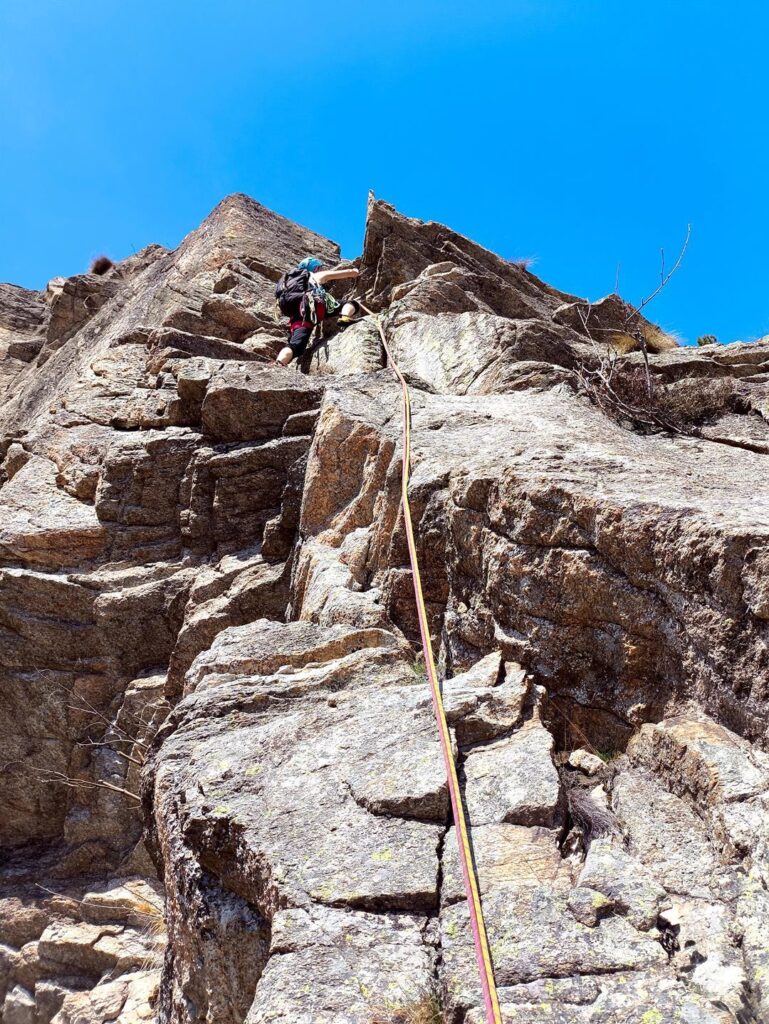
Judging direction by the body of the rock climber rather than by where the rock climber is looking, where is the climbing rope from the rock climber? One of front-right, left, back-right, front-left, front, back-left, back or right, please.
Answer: back-right

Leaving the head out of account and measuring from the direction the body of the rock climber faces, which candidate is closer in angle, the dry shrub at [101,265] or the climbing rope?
the dry shrub

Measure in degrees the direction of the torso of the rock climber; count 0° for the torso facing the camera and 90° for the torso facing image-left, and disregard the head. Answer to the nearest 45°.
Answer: approximately 225°

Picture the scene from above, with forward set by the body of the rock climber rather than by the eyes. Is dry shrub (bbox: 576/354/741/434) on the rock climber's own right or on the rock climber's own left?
on the rock climber's own right

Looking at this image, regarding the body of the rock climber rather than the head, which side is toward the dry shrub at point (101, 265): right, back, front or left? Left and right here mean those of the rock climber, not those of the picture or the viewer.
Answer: left

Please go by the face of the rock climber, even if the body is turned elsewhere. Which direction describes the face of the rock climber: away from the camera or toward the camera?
away from the camera

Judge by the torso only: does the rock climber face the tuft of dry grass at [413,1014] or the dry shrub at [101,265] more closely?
the dry shrub

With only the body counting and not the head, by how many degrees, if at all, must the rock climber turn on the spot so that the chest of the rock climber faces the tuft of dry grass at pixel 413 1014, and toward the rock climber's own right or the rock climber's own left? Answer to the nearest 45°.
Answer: approximately 135° to the rock climber's own right
